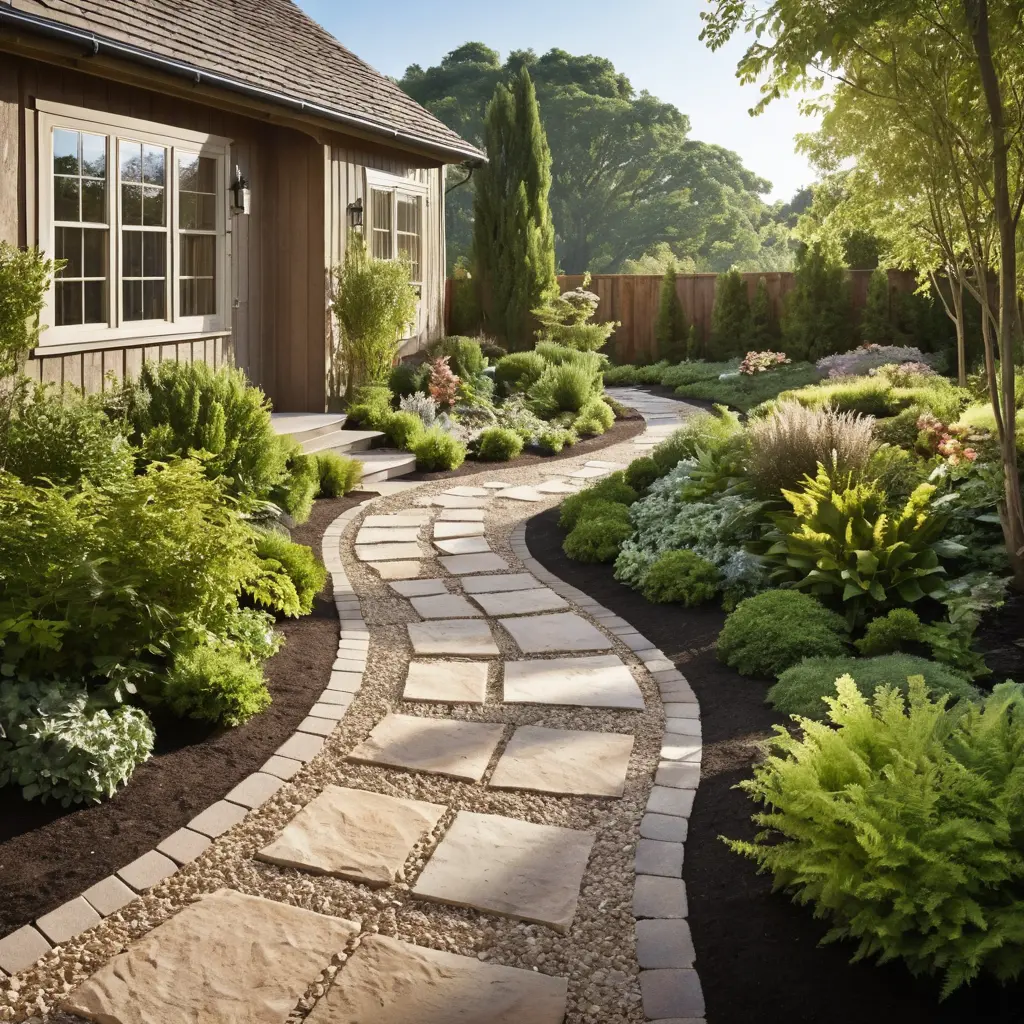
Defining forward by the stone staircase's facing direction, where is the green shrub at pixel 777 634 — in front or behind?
in front

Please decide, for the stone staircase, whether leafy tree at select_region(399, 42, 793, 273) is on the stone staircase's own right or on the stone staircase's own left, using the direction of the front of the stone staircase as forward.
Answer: on the stone staircase's own left

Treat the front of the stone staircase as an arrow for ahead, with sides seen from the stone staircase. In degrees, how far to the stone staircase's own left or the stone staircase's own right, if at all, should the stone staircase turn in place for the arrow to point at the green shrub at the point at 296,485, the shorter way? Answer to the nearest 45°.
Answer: approximately 45° to the stone staircase's own right

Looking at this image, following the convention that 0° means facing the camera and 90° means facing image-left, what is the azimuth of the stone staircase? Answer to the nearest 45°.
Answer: approximately 315°

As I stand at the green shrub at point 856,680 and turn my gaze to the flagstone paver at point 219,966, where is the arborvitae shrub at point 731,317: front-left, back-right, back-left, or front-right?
back-right

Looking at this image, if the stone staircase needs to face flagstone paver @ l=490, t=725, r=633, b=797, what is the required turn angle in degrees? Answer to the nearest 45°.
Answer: approximately 45° to its right

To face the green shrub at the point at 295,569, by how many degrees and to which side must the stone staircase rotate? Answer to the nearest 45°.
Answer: approximately 45° to its right

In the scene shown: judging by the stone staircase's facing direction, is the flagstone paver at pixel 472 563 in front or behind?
in front

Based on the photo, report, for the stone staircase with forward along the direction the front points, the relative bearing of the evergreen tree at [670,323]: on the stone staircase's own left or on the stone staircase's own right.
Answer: on the stone staircase's own left

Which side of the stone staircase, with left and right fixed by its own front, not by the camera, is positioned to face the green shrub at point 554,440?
left

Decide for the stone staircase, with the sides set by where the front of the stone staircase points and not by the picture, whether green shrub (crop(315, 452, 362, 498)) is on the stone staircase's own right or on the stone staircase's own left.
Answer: on the stone staircase's own right

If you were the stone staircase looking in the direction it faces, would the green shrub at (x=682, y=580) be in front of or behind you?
in front

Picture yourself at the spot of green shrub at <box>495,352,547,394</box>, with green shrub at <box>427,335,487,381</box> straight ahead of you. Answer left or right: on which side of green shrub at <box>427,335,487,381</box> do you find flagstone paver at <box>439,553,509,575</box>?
left
